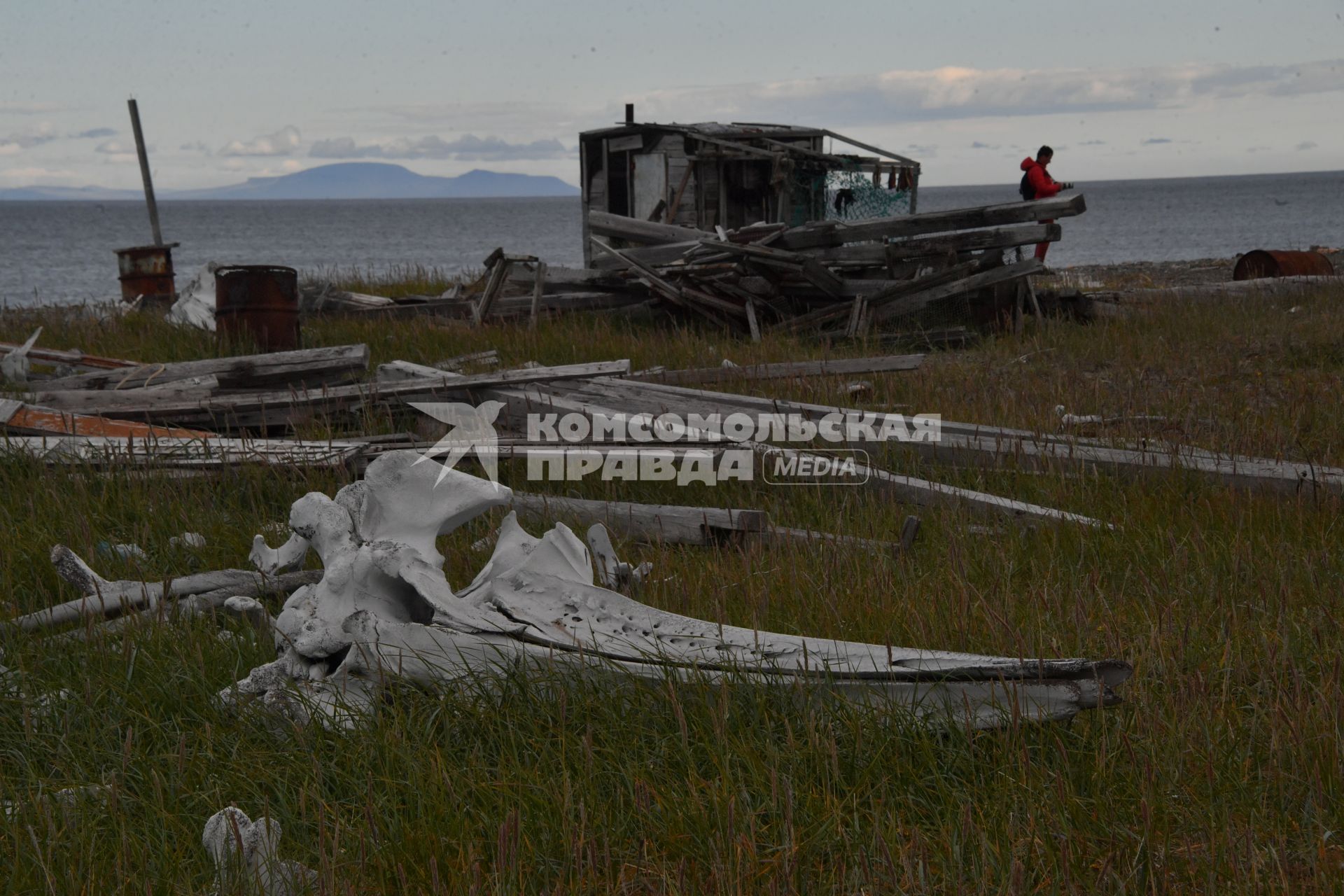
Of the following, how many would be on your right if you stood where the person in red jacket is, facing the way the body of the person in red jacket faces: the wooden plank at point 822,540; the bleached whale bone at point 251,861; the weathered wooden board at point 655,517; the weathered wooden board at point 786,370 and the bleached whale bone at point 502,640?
5

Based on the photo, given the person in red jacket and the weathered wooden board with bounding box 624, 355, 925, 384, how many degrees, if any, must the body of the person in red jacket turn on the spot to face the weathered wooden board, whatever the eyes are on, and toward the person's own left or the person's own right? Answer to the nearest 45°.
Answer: approximately 90° to the person's own right

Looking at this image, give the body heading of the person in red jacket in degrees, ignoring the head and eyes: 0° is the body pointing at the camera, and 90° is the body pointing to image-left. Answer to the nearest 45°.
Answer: approximately 270°

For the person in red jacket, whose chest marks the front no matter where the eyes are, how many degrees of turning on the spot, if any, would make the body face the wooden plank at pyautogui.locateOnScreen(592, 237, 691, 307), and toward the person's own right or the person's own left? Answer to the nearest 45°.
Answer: approximately 135° to the person's own right

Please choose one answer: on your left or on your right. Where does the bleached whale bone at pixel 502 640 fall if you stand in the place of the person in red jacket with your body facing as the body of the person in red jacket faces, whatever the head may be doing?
on your right

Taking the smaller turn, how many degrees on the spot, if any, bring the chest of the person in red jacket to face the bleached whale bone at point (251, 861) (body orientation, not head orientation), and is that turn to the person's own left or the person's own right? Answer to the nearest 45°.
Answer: approximately 90° to the person's own right

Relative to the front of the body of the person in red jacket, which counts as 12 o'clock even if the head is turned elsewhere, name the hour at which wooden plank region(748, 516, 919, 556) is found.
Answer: The wooden plank is roughly at 3 o'clock from the person in red jacket.

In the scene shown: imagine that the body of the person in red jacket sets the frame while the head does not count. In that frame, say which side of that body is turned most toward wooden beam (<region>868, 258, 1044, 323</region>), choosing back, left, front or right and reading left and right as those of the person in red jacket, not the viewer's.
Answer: right

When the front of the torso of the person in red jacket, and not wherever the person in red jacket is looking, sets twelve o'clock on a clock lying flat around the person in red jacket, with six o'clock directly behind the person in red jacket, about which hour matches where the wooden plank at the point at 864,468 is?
The wooden plank is roughly at 3 o'clock from the person in red jacket.

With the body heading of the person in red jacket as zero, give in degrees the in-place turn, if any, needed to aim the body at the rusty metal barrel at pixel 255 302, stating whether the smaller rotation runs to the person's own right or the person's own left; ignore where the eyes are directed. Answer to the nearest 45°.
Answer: approximately 135° to the person's own right

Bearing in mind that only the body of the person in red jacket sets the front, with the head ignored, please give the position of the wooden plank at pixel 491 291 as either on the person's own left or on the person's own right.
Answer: on the person's own right

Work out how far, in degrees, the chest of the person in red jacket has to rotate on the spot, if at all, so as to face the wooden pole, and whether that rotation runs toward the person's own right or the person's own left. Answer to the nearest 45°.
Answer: approximately 180°
